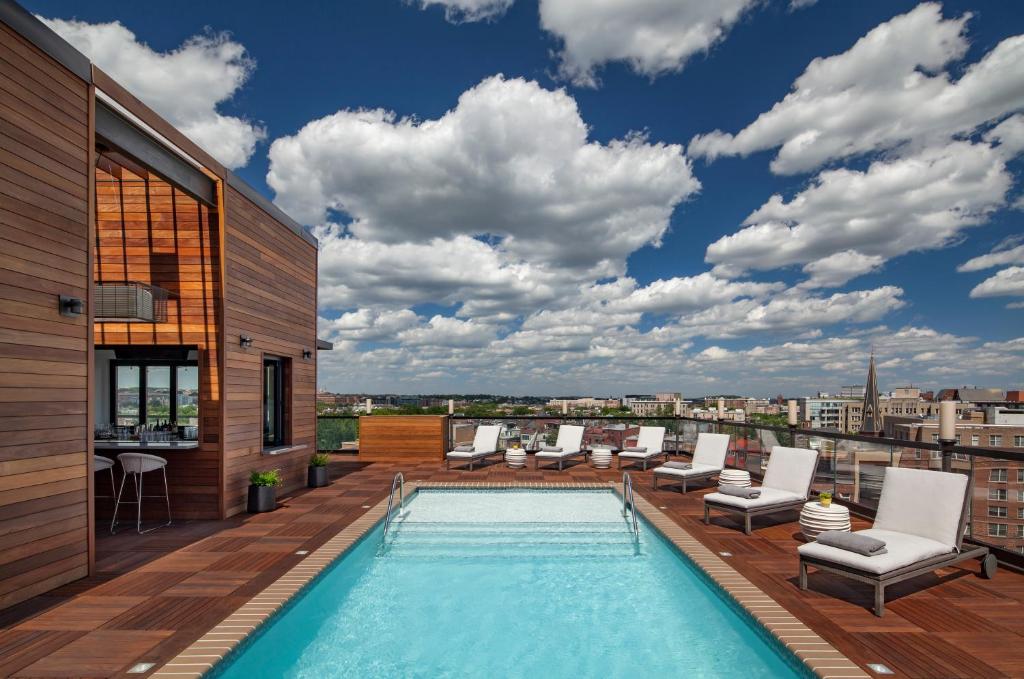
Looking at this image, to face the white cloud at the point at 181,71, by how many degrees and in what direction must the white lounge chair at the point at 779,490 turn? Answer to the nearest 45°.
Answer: approximately 45° to its right

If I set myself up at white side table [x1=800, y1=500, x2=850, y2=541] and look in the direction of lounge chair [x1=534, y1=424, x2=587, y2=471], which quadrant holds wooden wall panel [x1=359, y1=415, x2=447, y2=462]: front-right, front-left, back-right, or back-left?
front-left

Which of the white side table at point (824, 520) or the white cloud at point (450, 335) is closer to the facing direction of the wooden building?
the white side table

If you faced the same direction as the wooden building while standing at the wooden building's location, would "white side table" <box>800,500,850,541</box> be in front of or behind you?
in front

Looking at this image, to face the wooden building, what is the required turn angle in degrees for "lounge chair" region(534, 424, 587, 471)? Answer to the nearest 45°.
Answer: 0° — it already faces it

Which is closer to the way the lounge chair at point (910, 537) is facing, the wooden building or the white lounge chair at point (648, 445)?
the wooden building

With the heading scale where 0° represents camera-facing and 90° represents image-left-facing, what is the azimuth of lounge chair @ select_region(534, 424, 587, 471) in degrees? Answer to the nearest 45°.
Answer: approximately 45°

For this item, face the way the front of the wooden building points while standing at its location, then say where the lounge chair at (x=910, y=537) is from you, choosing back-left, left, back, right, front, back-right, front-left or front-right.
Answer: front

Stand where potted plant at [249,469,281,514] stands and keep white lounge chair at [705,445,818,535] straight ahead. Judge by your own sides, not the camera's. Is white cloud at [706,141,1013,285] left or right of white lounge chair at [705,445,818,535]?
left

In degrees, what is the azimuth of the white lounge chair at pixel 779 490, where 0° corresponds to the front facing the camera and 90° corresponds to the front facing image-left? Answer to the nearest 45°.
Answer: approximately 45°
